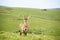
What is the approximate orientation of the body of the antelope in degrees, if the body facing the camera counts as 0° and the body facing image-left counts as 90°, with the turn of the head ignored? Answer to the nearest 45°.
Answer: approximately 315°
